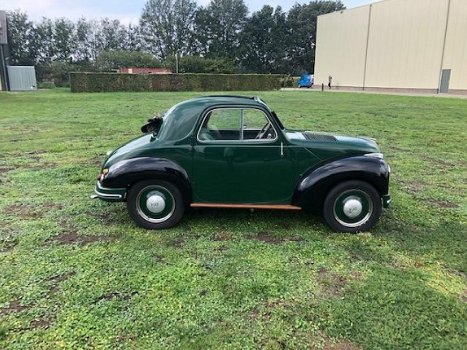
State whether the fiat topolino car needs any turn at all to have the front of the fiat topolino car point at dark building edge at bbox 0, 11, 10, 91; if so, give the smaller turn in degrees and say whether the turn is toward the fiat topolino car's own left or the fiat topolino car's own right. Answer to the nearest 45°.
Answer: approximately 135° to the fiat topolino car's own left

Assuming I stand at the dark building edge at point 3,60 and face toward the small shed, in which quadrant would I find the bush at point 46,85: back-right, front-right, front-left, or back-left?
front-left

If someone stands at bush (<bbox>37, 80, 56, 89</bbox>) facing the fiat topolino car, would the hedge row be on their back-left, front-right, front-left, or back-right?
front-left

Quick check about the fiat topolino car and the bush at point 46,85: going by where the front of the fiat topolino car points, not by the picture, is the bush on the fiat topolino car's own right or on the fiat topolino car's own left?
on the fiat topolino car's own left

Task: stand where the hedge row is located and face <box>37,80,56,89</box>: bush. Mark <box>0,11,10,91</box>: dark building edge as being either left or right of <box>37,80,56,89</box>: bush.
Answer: left

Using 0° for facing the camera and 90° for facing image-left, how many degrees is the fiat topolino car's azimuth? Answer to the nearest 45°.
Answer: approximately 270°

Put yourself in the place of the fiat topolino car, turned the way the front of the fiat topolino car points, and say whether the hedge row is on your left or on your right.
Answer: on your left

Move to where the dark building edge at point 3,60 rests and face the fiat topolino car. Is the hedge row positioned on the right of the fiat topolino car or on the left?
left

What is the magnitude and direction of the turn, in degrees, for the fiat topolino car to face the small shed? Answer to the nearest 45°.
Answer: approximately 135° to its left
